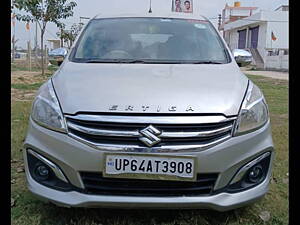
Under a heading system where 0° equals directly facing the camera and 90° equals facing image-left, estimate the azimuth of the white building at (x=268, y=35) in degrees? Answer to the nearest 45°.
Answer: approximately 45°

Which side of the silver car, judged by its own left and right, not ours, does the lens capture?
front
